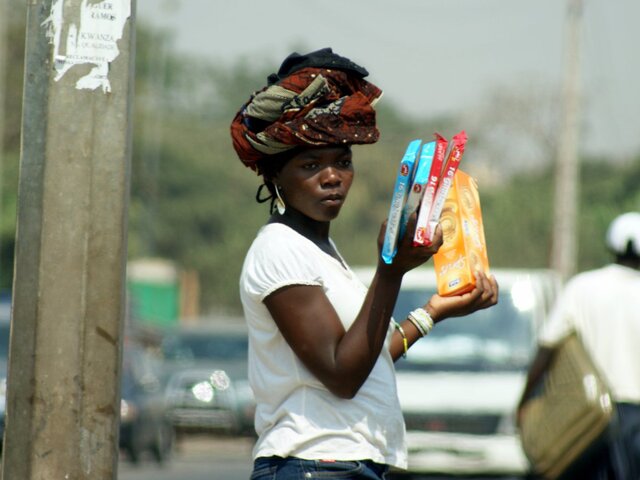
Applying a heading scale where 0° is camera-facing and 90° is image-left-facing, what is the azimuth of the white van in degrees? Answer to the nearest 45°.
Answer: approximately 0°

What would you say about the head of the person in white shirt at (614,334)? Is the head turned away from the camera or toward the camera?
away from the camera

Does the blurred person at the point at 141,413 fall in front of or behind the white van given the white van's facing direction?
behind

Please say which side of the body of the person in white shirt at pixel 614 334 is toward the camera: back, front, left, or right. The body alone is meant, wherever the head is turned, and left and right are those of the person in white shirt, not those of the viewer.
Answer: back

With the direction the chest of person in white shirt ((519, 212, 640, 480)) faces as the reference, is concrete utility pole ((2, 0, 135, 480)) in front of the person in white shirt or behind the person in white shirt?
behind

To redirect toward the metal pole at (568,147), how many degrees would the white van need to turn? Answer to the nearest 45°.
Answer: approximately 180°

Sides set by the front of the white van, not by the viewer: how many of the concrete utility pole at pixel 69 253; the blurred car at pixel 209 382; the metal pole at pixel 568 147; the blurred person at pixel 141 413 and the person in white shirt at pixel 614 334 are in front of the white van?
2

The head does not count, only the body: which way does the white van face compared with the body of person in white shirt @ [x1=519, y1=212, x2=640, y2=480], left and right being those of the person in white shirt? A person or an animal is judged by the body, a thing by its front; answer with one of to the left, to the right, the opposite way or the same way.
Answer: the opposite way

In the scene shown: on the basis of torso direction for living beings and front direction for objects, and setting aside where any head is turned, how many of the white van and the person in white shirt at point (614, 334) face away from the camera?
1

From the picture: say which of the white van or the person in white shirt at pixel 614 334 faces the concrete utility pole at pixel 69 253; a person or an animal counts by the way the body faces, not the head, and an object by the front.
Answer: the white van

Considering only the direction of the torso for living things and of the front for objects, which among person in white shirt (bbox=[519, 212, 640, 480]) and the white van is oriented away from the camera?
the person in white shirt

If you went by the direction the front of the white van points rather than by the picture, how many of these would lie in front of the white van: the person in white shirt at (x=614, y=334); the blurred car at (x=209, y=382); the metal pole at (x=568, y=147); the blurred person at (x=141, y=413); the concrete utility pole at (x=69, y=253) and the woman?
3
